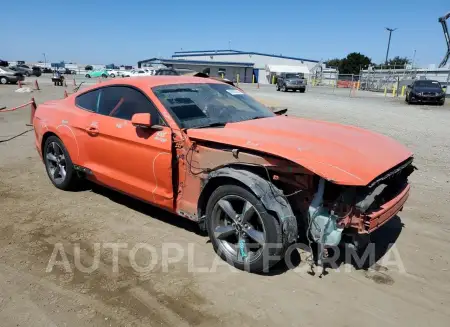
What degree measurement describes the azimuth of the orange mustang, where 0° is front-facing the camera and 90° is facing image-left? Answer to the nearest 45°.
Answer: approximately 315°

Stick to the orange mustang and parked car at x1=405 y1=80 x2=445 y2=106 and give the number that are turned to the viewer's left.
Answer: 0

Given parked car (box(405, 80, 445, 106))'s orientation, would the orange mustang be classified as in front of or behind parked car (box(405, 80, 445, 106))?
in front

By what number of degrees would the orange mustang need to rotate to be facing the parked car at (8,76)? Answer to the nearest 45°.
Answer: approximately 180°

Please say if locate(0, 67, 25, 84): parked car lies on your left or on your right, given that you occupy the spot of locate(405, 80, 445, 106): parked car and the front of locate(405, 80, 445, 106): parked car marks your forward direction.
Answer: on your right

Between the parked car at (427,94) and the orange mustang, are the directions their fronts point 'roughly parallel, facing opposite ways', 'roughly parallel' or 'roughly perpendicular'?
roughly perpendicular

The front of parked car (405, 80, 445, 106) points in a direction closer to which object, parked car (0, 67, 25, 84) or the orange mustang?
the orange mustang

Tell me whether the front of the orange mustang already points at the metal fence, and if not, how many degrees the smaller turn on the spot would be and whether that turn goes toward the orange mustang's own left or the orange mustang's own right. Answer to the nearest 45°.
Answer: approximately 90° to the orange mustang's own left

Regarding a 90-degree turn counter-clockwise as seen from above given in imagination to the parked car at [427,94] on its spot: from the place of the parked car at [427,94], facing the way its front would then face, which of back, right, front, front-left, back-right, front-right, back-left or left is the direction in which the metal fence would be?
left
